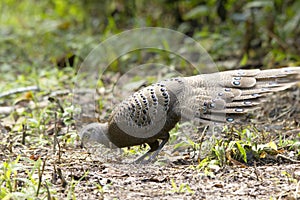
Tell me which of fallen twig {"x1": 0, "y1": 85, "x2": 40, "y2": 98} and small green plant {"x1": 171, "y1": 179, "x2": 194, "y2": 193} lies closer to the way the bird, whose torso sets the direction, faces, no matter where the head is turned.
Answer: the fallen twig

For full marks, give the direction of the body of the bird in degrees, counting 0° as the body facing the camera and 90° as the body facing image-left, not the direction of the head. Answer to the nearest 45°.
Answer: approximately 90°

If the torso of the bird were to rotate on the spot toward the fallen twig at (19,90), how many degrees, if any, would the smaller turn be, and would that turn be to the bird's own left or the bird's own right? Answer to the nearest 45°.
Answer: approximately 45° to the bird's own right

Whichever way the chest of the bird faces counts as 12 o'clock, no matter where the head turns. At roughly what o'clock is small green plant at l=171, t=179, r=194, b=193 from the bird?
The small green plant is roughly at 9 o'clock from the bird.
